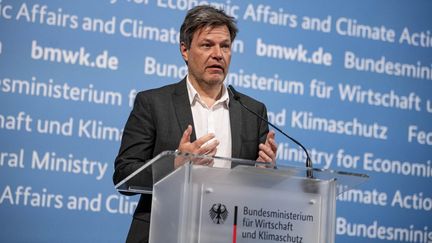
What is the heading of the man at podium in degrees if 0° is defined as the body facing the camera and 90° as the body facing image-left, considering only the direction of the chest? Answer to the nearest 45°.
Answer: approximately 315°

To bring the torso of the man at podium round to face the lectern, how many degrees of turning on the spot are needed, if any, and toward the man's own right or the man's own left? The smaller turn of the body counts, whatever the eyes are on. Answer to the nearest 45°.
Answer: approximately 45° to the man's own right
